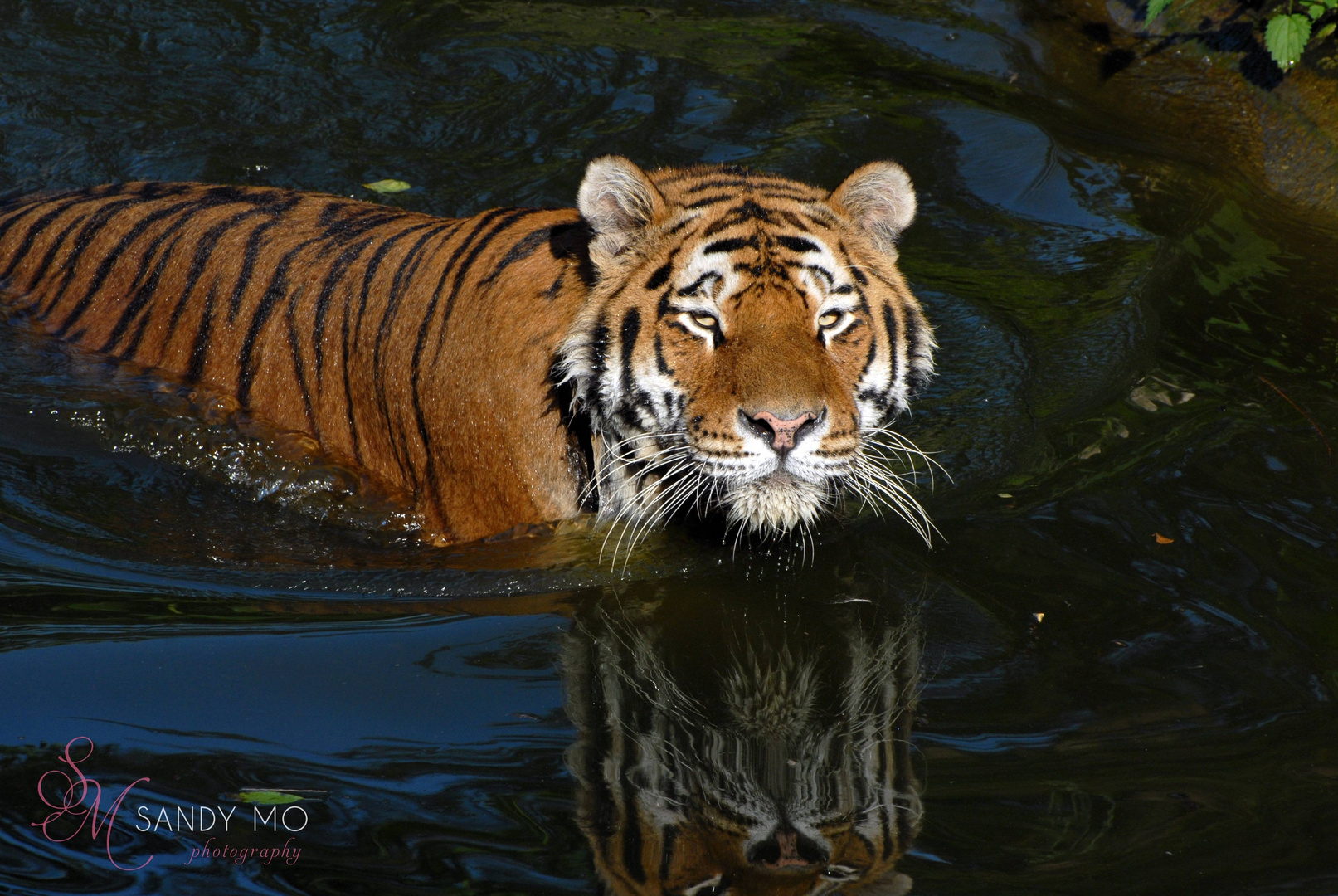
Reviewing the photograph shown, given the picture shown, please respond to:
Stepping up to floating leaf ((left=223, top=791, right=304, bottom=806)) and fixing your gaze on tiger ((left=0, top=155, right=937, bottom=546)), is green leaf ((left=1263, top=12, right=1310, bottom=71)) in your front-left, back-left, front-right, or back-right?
front-right

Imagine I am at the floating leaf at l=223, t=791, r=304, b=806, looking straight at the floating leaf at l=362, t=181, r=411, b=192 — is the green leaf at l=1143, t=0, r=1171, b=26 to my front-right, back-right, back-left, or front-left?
front-right

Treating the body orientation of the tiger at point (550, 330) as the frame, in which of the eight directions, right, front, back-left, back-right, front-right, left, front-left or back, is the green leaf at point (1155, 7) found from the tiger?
left

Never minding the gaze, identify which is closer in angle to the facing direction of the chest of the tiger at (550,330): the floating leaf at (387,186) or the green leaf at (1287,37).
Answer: the green leaf

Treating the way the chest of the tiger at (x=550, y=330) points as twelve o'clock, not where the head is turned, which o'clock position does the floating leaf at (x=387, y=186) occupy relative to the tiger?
The floating leaf is roughly at 7 o'clock from the tiger.

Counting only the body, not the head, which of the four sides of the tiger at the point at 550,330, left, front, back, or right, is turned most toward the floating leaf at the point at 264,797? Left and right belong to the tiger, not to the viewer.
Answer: right

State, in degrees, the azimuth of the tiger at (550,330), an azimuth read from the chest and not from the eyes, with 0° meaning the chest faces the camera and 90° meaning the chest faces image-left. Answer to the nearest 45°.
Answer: approximately 315°

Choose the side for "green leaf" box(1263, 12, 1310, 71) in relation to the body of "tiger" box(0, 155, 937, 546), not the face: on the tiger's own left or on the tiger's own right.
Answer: on the tiger's own left
